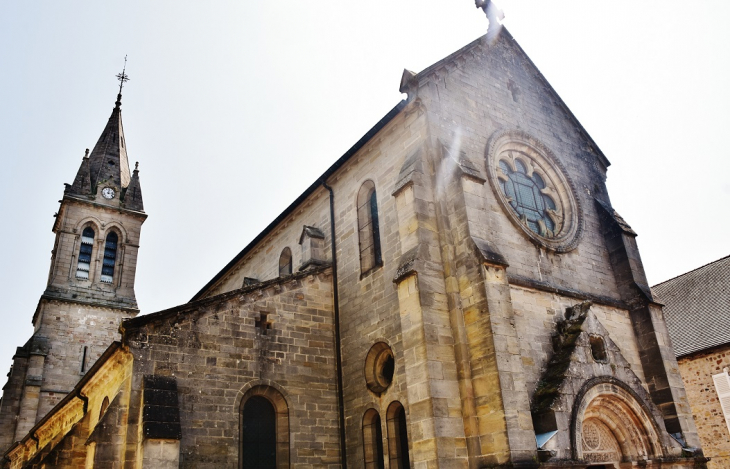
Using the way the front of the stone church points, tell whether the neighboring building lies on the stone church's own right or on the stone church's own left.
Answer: on the stone church's own left

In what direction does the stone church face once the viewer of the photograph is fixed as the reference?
facing the viewer and to the right of the viewer
